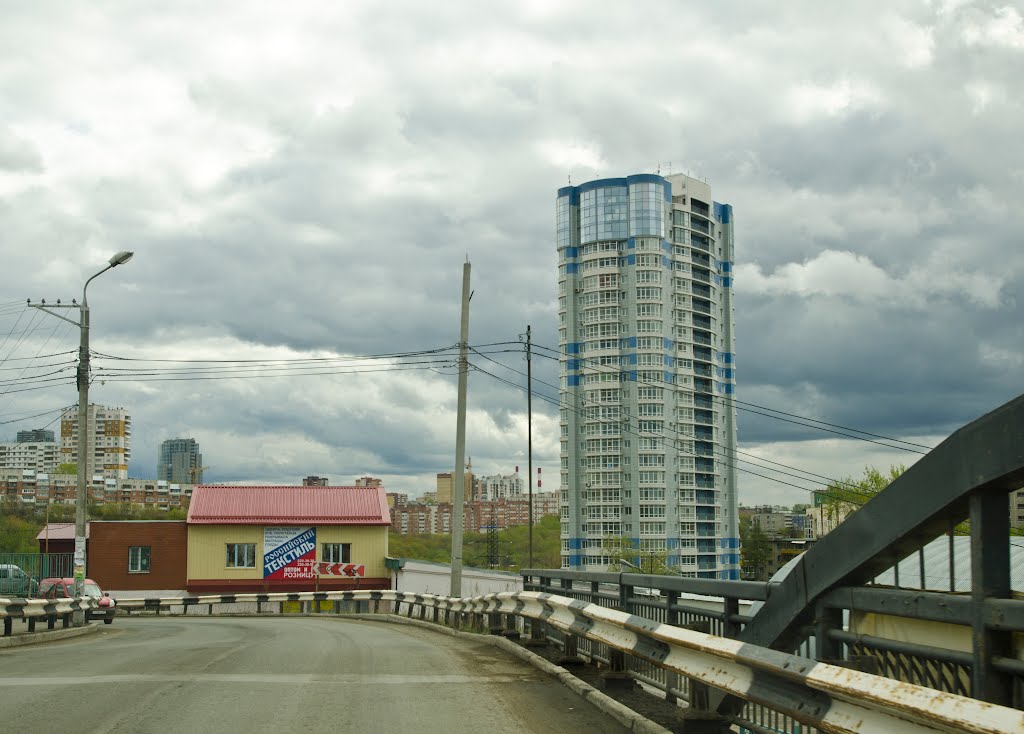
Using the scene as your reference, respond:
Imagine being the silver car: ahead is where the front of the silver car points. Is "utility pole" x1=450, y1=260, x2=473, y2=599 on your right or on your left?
on your right
